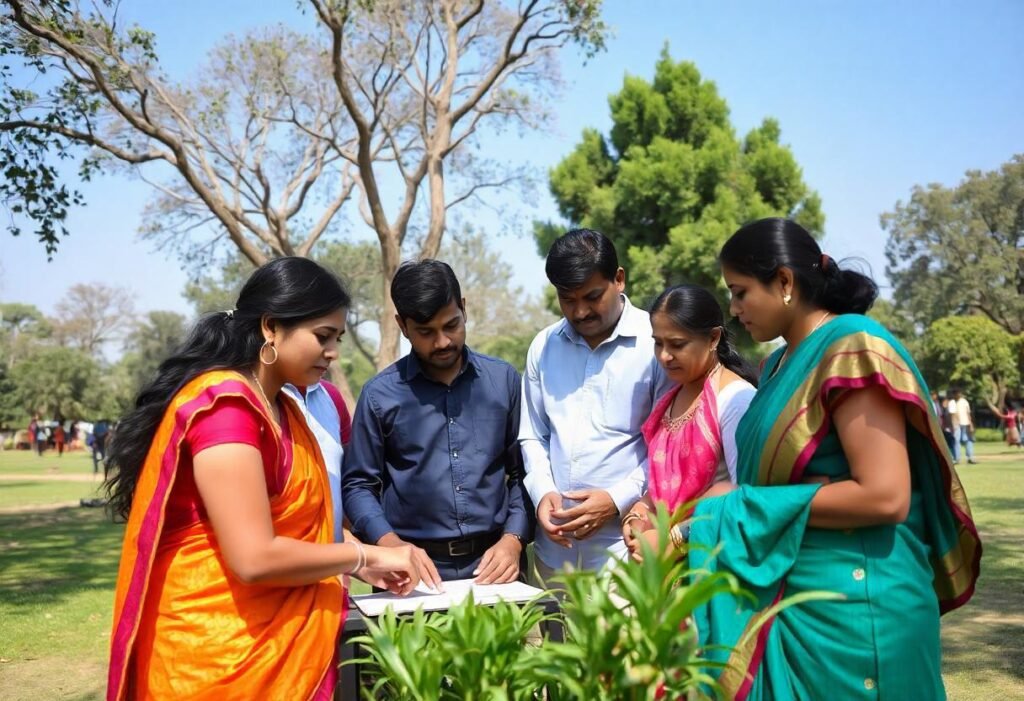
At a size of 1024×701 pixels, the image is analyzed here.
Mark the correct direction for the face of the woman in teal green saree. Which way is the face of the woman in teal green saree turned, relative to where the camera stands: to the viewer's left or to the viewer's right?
to the viewer's left

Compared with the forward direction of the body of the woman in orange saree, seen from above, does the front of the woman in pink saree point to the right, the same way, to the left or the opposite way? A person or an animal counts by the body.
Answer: the opposite way

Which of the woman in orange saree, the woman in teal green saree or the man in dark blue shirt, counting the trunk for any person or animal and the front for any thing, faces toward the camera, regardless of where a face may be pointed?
the man in dark blue shirt

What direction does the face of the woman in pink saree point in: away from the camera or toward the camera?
toward the camera

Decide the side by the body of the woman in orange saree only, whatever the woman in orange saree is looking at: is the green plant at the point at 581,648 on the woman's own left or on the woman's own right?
on the woman's own right

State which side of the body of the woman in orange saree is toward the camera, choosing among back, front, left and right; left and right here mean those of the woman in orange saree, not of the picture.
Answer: right

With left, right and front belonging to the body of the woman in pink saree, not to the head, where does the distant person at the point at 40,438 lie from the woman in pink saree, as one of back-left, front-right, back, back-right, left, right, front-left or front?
right

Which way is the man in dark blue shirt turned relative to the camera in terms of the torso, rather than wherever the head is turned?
toward the camera

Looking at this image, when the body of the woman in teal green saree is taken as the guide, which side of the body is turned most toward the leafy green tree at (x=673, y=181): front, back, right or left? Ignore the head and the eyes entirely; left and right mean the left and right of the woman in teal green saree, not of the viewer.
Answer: right

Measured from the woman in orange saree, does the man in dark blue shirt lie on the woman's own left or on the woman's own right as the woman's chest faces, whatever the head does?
on the woman's own left

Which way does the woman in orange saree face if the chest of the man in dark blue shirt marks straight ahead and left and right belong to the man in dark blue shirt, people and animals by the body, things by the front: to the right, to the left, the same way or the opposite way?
to the left

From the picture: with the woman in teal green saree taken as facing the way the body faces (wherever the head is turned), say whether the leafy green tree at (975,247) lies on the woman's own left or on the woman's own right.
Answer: on the woman's own right

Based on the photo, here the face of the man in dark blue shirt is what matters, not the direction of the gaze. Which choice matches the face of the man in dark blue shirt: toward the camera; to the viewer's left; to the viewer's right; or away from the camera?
toward the camera

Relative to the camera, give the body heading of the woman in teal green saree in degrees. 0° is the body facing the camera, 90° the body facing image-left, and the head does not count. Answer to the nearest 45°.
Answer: approximately 90°

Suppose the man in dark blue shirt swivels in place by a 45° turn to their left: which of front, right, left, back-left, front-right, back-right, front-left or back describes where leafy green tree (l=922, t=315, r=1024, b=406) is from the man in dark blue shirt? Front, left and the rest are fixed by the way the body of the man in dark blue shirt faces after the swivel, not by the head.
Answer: left

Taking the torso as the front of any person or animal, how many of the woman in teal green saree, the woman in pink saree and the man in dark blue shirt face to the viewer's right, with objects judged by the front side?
0

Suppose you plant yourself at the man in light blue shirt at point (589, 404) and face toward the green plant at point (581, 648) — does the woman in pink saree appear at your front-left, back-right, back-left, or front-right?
front-left

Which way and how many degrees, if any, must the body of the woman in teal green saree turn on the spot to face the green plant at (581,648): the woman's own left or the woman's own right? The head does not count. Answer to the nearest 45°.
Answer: approximately 45° to the woman's own left

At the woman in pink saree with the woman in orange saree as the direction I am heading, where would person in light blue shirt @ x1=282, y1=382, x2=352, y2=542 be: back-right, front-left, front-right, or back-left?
front-right
